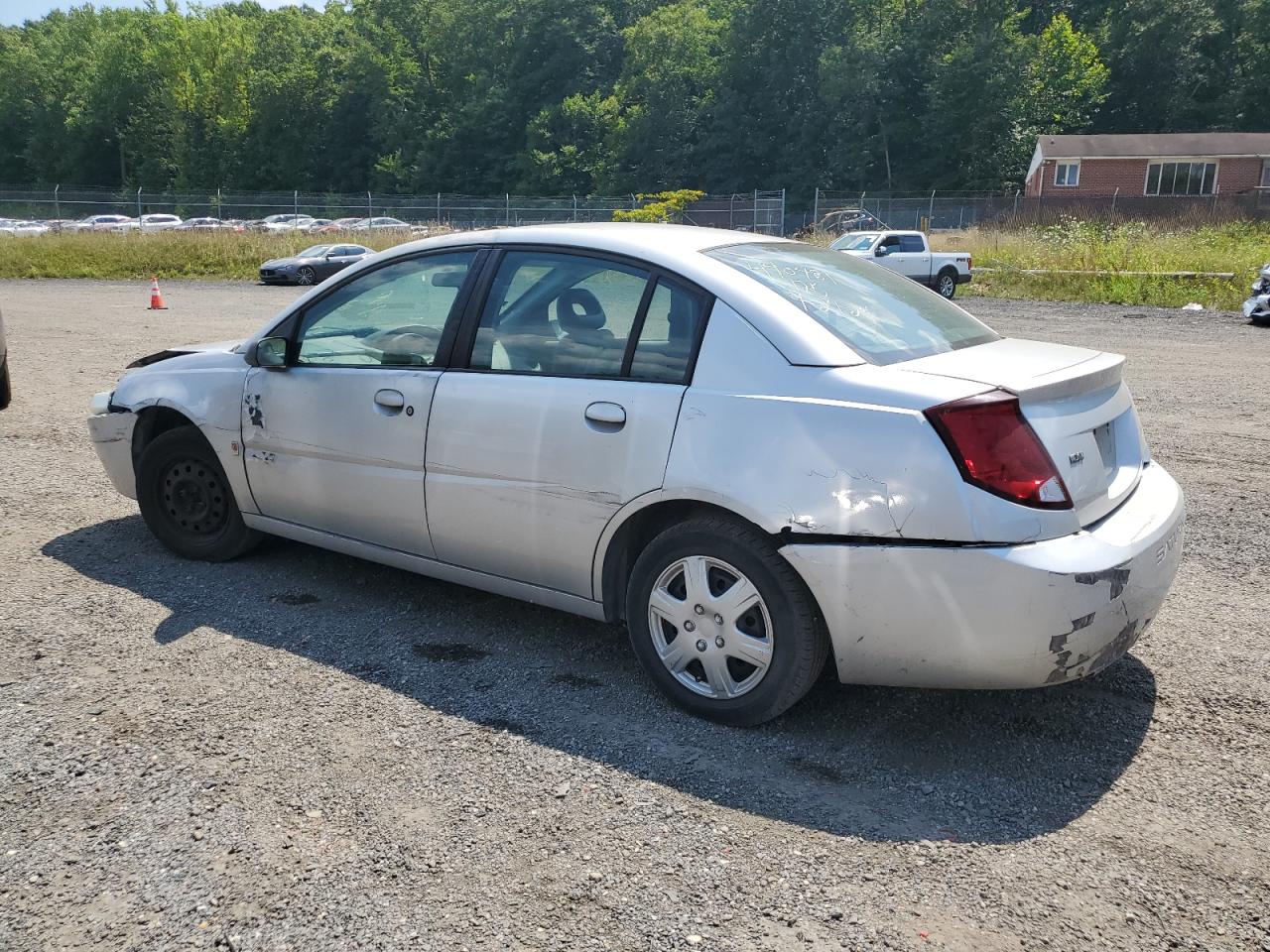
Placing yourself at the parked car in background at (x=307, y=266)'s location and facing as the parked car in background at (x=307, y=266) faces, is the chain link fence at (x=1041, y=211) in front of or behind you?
behind

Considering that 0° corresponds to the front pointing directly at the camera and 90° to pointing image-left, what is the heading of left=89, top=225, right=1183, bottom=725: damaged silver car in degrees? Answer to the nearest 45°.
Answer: approximately 135°

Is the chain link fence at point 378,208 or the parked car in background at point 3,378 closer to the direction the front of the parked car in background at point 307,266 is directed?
the parked car in background

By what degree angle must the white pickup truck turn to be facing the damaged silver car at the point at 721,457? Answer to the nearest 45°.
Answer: approximately 45° to its left

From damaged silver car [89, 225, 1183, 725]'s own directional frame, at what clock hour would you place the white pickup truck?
The white pickup truck is roughly at 2 o'clock from the damaged silver car.

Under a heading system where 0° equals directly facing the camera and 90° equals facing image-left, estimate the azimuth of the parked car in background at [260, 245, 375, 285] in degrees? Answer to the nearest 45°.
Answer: approximately 45°

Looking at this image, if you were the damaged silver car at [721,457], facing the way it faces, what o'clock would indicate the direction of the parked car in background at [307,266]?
The parked car in background is roughly at 1 o'clock from the damaged silver car.
